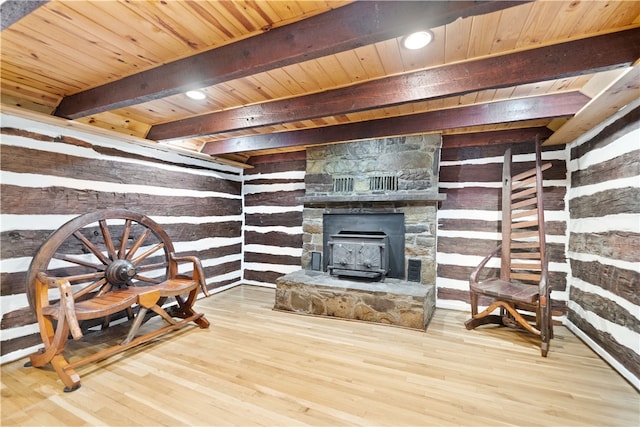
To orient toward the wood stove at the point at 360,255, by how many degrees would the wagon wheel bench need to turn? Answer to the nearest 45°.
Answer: approximately 45° to its left

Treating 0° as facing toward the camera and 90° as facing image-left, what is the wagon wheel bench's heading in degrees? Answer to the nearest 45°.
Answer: approximately 315°

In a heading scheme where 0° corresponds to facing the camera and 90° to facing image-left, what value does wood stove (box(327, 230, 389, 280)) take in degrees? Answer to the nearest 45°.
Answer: approximately 0°

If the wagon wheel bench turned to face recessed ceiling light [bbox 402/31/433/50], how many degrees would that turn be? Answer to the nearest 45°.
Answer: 0° — it already faces it

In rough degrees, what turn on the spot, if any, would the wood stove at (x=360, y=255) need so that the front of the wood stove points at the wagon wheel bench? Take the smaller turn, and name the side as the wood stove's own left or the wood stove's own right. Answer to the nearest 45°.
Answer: approximately 45° to the wood stove's own right

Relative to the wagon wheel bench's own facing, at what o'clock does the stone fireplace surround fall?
The stone fireplace surround is roughly at 11 o'clock from the wagon wheel bench.

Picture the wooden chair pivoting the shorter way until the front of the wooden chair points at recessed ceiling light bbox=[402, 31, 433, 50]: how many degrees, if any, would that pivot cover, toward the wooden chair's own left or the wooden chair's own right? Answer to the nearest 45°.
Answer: approximately 45° to the wooden chair's own left

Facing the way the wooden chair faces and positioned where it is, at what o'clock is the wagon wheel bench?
The wagon wheel bench is roughly at 12 o'clock from the wooden chair.

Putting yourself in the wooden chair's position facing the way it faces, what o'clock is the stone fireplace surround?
The stone fireplace surround is roughly at 1 o'clock from the wooden chair.

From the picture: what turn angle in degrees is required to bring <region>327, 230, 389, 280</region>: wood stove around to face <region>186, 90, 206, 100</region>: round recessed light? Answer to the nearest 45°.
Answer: approximately 45° to its right

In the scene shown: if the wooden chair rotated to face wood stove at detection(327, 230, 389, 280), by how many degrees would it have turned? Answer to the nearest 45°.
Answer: approximately 45° to its right

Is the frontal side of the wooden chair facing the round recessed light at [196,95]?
yes
